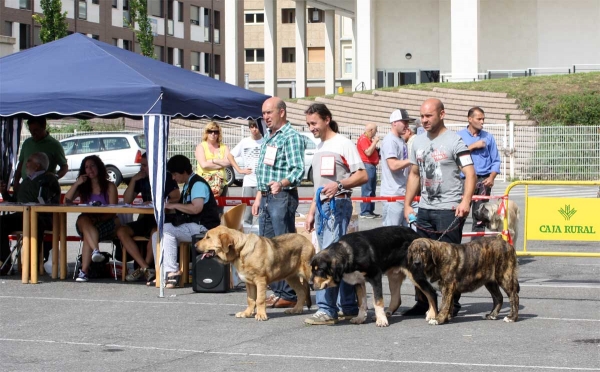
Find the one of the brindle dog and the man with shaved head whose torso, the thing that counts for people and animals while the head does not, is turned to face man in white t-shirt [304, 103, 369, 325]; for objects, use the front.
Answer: the brindle dog

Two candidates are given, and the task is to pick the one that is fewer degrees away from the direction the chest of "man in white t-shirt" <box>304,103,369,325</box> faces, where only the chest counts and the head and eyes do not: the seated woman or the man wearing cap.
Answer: the seated woman

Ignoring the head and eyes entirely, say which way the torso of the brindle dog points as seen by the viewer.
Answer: to the viewer's left

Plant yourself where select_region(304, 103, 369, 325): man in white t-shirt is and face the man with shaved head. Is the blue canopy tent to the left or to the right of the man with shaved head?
left

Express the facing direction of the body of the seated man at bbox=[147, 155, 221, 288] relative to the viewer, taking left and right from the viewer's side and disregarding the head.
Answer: facing to the left of the viewer

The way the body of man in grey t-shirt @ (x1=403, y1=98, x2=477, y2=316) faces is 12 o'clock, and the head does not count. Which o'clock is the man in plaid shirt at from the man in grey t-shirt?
The man in plaid shirt is roughly at 2 o'clock from the man in grey t-shirt.

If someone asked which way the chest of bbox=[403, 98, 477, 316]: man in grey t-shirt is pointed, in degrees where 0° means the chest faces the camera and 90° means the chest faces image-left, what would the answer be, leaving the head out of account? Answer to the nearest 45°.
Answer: approximately 45°

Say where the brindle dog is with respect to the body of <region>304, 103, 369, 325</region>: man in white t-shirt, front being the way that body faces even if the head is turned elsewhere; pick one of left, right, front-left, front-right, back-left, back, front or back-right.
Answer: back-left
